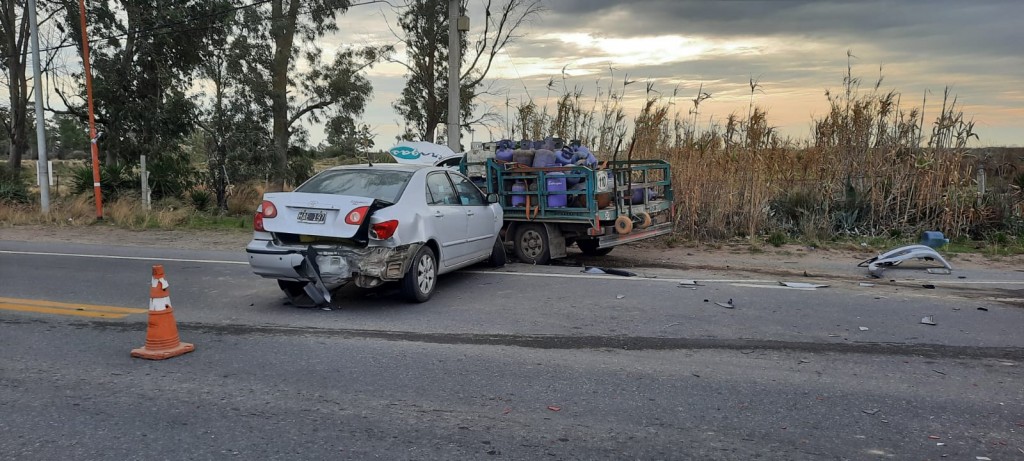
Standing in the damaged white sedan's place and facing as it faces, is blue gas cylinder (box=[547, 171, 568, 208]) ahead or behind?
ahead

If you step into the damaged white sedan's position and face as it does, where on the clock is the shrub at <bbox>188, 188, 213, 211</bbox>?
The shrub is roughly at 10 o'clock from the damaged white sedan.

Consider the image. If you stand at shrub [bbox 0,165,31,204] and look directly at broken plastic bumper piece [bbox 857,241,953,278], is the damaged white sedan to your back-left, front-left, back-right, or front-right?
front-right

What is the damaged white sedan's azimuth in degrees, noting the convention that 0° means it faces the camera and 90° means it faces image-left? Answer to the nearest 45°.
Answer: approximately 225°

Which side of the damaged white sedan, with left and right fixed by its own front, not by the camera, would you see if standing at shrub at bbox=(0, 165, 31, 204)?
left

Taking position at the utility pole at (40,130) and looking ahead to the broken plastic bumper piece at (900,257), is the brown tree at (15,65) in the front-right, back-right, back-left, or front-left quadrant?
back-left

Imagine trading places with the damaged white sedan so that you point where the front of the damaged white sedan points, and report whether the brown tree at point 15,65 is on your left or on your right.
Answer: on your left

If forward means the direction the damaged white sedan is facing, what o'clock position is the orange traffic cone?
The orange traffic cone is roughly at 6 o'clock from the damaged white sedan.

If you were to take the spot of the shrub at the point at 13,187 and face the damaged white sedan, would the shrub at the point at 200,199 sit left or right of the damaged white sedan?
left

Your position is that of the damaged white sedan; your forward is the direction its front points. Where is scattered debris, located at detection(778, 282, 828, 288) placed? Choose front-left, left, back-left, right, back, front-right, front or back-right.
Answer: front-right

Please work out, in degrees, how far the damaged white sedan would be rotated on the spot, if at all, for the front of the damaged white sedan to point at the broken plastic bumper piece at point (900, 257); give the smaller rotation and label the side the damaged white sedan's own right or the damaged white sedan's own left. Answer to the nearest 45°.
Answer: approximately 45° to the damaged white sedan's own right

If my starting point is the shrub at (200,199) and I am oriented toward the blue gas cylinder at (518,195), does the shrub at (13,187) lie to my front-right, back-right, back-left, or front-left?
back-right

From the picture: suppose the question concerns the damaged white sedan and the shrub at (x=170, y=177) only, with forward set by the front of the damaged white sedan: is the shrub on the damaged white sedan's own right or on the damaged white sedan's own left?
on the damaged white sedan's own left

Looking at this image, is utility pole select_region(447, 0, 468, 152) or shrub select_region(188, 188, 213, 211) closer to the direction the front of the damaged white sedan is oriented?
the utility pole

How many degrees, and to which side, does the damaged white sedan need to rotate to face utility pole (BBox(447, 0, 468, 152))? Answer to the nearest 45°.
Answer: approximately 45° to its left

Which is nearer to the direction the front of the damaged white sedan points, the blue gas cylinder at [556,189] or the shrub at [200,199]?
the blue gas cylinder

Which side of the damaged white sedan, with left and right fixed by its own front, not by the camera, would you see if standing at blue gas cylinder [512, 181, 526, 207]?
front
